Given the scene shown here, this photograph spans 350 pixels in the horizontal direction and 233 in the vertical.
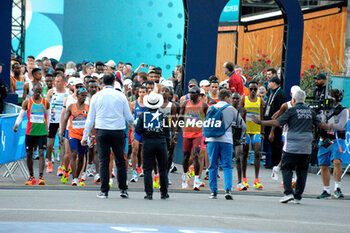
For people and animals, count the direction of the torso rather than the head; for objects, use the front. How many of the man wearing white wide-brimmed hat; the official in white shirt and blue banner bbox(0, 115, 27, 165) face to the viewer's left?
0

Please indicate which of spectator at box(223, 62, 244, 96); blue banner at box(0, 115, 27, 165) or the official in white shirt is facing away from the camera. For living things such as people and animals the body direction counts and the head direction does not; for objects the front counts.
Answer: the official in white shirt

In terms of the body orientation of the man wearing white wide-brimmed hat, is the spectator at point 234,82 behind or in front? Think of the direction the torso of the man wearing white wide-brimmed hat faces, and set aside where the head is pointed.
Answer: in front

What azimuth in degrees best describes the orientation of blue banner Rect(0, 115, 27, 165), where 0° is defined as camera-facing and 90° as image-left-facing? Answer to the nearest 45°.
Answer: approximately 315°

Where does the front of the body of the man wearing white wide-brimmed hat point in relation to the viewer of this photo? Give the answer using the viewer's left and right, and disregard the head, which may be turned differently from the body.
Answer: facing away from the viewer

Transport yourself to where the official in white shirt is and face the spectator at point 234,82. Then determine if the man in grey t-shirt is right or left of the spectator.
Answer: right

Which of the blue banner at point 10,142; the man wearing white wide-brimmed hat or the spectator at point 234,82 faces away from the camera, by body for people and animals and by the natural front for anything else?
the man wearing white wide-brimmed hat

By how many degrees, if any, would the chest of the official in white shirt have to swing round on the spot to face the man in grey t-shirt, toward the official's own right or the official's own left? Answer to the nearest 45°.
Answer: approximately 90° to the official's own right

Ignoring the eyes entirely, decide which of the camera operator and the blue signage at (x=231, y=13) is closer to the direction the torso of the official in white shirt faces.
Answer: the blue signage

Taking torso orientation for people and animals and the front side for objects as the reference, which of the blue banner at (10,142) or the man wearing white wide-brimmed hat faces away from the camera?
the man wearing white wide-brimmed hat

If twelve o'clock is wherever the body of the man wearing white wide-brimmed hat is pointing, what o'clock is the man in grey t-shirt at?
The man in grey t-shirt is roughly at 3 o'clock from the man wearing white wide-brimmed hat.
